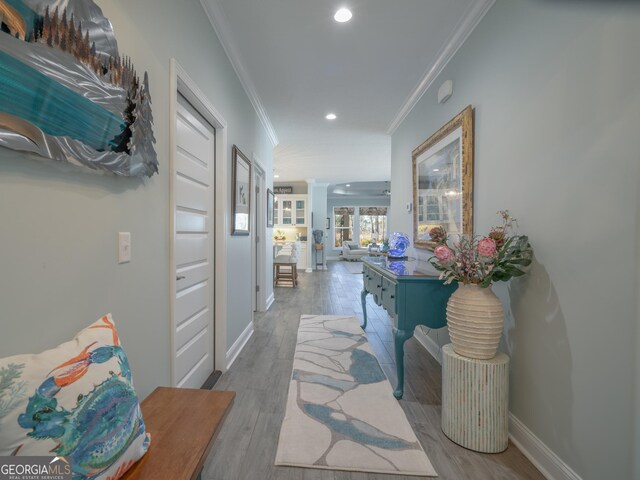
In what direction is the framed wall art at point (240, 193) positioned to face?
to the viewer's right

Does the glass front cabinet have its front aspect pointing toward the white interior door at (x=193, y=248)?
yes

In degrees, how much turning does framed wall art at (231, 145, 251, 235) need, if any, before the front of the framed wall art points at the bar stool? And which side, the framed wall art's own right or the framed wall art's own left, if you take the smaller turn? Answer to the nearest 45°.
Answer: approximately 90° to the framed wall art's own left

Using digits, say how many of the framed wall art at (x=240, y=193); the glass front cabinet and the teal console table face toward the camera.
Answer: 1

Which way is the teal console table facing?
to the viewer's left

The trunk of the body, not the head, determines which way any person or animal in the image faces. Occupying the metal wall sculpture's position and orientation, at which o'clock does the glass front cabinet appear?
The glass front cabinet is roughly at 9 o'clock from the metal wall sculpture.

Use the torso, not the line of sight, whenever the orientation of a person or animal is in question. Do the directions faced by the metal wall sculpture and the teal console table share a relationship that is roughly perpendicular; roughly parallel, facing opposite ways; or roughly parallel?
roughly parallel, facing opposite ways

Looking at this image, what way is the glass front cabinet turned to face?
toward the camera

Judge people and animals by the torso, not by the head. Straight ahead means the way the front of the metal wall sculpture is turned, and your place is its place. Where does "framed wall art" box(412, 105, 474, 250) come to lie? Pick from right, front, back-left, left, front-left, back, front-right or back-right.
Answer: front-left

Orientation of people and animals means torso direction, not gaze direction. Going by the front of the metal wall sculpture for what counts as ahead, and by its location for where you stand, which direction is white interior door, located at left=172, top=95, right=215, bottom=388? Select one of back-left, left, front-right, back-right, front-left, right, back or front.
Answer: left

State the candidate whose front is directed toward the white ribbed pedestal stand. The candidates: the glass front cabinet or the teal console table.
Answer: the glass front cabinet

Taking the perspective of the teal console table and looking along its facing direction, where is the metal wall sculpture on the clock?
The metal wall sculpture is roughly at 10 o'clock from the teal console table.

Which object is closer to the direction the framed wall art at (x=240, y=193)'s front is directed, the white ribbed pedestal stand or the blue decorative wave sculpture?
the blue decorative wave sculpture

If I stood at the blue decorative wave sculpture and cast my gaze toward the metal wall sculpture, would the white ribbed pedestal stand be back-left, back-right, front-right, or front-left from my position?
front-left

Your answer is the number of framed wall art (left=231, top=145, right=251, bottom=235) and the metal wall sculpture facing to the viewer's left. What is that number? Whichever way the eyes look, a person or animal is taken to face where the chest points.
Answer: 0

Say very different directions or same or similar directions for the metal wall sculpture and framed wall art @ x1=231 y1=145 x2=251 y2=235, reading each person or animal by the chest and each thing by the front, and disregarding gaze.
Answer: same or similar directions

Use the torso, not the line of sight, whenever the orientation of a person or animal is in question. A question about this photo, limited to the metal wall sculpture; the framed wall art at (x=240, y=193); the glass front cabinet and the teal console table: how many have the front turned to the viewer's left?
1

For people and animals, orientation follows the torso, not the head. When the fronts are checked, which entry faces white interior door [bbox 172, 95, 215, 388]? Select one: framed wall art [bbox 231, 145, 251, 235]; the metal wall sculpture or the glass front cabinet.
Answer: the glass front cabinet
